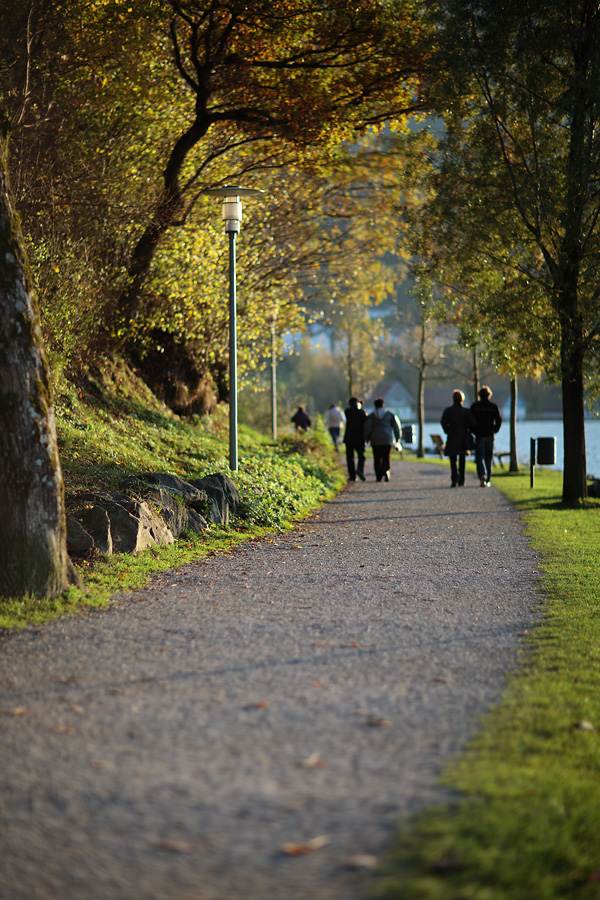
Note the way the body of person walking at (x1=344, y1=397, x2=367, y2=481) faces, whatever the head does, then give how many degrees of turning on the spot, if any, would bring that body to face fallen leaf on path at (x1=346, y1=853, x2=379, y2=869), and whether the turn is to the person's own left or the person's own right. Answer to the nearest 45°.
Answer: approximately 180°

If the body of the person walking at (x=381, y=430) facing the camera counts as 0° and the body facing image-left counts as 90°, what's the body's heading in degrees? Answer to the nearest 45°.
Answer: approximately 180°

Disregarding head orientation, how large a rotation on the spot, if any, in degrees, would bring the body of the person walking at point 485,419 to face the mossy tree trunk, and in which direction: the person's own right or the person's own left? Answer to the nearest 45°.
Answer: approximately 180°

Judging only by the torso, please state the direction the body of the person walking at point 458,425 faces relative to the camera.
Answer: away from the camera

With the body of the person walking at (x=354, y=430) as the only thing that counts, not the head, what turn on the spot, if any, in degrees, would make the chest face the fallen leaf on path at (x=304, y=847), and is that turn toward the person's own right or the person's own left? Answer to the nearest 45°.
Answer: approximately 180°

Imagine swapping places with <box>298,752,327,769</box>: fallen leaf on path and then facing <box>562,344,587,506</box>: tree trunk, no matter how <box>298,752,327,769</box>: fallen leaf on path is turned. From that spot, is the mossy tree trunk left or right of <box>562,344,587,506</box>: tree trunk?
left

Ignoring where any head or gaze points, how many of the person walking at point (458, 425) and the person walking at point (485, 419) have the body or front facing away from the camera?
2

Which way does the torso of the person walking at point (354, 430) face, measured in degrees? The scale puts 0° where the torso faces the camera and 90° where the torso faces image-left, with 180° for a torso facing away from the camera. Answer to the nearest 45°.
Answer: approximately 180°

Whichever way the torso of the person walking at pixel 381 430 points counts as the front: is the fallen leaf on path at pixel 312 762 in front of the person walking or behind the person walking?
behind

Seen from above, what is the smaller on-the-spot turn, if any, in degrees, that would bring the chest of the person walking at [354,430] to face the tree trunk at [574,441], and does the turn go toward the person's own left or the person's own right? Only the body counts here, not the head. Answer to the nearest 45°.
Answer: approximately 135° to the person's own right

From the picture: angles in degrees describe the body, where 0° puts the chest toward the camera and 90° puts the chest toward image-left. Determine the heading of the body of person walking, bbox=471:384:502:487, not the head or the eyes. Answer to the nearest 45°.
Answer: approximately 180°

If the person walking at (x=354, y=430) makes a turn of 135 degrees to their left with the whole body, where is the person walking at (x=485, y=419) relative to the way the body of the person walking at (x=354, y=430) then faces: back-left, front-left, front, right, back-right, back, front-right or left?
left
